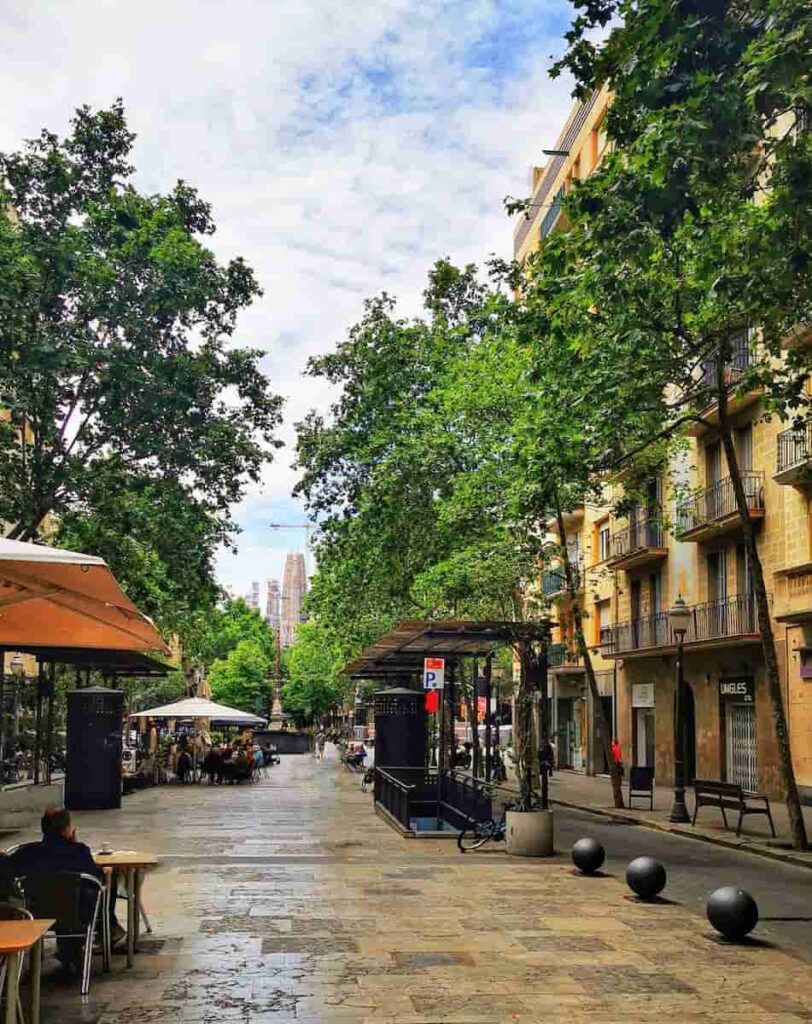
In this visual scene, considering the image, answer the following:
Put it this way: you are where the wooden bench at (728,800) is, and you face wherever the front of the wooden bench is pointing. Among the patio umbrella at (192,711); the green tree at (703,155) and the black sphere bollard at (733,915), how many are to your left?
1

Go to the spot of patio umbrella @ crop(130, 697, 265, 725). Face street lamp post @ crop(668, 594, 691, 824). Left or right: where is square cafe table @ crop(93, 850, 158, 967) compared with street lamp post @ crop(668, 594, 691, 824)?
right
